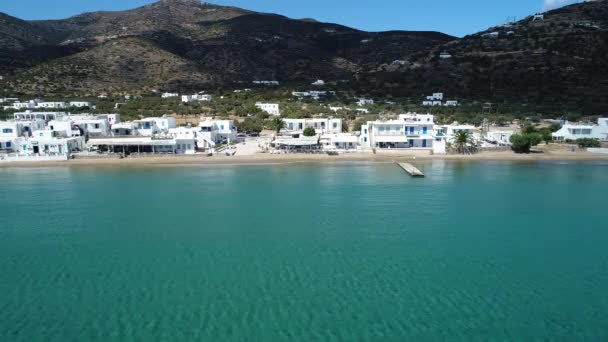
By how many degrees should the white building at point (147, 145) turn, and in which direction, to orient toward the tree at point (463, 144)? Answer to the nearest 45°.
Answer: approximately 90° to its left

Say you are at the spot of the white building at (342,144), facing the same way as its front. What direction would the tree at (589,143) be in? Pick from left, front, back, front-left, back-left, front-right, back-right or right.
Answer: left

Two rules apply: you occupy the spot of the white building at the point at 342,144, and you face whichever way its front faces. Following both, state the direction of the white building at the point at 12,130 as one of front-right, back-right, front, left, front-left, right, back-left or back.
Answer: right

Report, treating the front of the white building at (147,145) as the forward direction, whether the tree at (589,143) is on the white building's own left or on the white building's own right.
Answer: on the white building's own left

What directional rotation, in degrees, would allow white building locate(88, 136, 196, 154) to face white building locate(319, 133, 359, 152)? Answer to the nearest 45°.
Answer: approximately 90° to its left

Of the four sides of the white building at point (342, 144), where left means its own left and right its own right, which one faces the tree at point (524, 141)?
left

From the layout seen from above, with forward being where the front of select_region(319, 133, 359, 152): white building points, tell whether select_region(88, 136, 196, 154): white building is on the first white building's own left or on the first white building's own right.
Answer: on the first white building's own right

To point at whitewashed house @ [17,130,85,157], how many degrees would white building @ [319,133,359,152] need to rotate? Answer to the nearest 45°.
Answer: approximately 90° to its right

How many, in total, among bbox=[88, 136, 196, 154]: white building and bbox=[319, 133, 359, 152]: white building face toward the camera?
2

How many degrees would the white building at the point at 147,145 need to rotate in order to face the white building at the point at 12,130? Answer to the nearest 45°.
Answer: approximately 135° to its right

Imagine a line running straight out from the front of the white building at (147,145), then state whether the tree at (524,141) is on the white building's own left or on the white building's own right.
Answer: on the white building's own left

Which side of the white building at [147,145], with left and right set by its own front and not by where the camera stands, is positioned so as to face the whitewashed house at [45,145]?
right

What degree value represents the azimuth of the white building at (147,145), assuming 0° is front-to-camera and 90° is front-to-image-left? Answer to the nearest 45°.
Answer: approximately 0°
